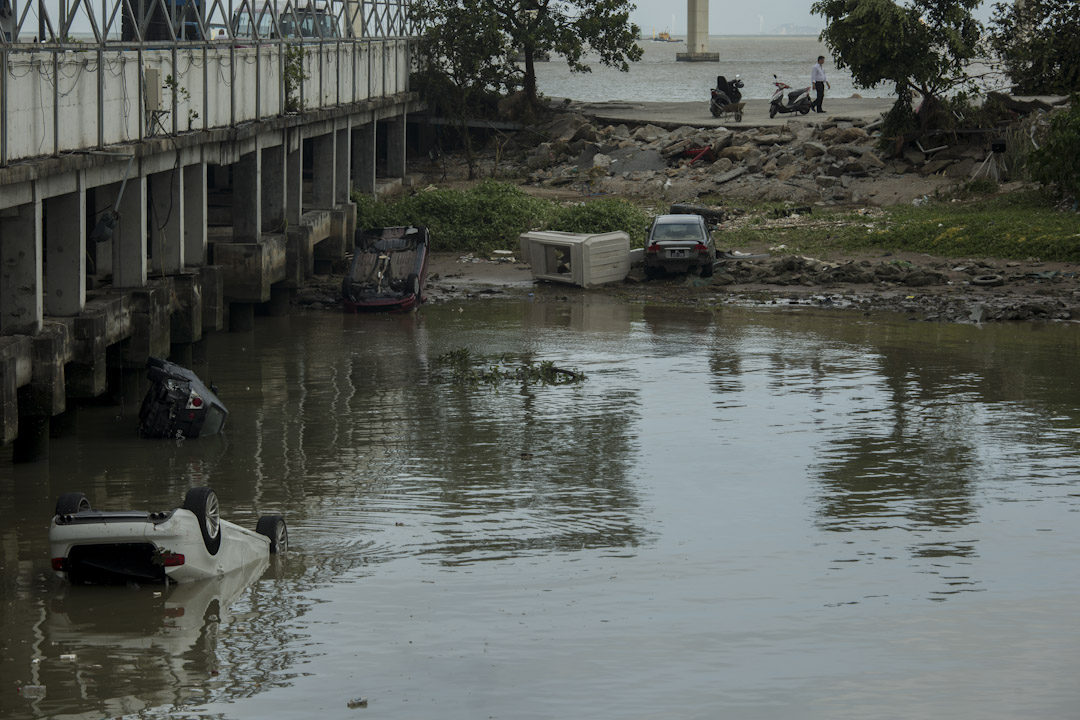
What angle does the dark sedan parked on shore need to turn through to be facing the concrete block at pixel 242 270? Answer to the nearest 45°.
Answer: approximately 135° to its left

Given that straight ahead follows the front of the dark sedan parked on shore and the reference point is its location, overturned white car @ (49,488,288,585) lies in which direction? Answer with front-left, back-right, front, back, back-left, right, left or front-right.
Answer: back

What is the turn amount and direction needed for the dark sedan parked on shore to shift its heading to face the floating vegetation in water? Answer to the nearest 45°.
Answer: approximately 180°

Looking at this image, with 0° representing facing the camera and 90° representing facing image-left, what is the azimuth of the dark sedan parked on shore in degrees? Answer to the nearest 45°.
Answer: approximately 180°

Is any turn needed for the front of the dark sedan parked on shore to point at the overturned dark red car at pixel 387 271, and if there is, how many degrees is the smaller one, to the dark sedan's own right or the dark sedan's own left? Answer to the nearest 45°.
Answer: approximately 135° to the dark sedan's own left

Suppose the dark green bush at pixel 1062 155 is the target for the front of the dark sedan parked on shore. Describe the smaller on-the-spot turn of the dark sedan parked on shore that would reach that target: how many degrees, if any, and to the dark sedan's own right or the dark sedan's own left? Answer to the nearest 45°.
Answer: approximately 45° to the dark sedan's own right

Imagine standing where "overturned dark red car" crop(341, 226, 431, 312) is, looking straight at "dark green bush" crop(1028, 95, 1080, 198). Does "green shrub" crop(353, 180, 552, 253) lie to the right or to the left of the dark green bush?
left

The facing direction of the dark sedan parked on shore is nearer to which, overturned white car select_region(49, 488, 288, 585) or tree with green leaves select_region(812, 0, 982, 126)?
the tree with green leaves
